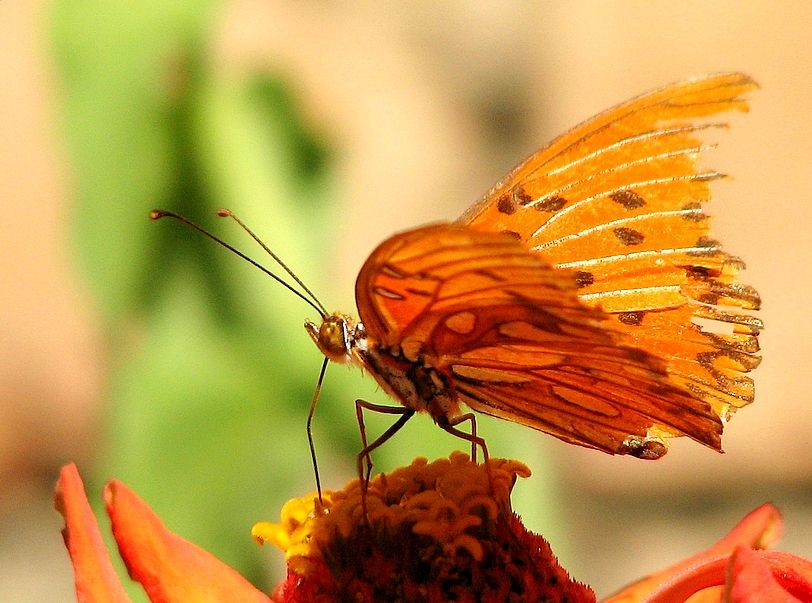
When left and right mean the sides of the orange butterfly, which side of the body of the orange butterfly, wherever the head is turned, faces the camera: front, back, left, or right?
left
